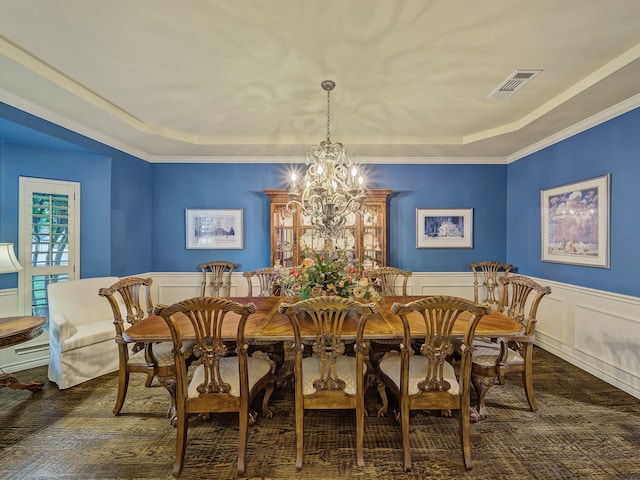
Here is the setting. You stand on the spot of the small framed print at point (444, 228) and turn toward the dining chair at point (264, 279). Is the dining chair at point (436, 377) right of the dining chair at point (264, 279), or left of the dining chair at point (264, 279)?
left

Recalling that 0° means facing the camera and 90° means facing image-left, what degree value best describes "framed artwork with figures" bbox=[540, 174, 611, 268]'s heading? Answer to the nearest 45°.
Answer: approximately 45°

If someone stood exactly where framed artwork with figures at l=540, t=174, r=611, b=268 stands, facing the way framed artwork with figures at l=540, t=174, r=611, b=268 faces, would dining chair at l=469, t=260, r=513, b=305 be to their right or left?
on their right

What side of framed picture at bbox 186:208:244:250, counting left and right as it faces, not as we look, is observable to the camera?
front

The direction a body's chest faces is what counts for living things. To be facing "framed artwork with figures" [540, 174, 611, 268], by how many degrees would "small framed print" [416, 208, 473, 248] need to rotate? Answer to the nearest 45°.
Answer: approximately 45° to its left

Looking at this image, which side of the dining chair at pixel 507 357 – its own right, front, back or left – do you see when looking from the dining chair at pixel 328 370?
front

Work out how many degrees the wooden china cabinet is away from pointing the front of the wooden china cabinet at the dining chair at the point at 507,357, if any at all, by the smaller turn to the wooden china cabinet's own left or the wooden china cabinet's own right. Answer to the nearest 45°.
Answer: approximately 45° to the wooden china cabinet's own left

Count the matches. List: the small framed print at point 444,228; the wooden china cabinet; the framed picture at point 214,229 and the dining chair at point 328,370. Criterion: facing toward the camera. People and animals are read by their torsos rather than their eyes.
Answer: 3

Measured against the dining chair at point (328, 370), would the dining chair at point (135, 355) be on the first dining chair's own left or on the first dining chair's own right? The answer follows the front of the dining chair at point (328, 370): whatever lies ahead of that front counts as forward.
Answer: on the first dining chair's own left

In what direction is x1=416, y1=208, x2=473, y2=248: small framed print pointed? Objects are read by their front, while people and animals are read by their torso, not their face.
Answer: toward the camera

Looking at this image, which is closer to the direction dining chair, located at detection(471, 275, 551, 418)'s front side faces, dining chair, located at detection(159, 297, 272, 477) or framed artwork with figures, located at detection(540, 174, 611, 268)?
the dining chair

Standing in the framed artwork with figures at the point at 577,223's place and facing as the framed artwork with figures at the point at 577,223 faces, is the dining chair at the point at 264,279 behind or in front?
in front

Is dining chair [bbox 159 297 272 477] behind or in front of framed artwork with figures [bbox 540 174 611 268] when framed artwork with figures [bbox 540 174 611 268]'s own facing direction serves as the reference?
in front

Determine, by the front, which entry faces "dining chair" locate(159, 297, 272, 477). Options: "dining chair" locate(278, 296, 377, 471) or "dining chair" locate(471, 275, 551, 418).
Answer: "dining chair" locate(471, 275, 551, 418)

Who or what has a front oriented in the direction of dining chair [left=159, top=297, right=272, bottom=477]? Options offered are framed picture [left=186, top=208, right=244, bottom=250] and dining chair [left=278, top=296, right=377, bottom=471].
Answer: the framed picture

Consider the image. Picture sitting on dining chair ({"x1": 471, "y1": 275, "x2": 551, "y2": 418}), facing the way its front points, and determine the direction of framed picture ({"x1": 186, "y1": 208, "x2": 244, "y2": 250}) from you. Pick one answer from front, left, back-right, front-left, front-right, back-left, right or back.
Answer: front-right

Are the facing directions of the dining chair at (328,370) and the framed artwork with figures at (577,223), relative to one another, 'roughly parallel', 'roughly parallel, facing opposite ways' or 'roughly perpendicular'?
roughly perpendicular

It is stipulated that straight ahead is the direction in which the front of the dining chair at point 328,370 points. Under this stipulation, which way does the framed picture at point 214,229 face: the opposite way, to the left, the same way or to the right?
the opposite way
